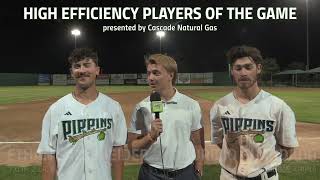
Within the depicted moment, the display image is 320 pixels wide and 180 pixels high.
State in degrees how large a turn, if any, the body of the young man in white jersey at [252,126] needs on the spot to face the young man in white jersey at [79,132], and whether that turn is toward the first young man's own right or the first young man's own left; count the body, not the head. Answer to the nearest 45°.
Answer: approximately 90° to the first young man's own right

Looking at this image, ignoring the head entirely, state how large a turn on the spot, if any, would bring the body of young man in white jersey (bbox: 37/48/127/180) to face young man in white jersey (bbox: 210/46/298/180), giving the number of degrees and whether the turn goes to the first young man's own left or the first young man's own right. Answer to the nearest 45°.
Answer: approximately 90° to the first young man's own left

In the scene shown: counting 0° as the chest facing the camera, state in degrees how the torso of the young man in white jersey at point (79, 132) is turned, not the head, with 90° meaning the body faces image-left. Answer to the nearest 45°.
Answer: approximately 0°

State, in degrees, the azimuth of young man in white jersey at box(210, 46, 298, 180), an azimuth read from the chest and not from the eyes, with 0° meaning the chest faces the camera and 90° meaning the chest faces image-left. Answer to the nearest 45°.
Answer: approximately 0°

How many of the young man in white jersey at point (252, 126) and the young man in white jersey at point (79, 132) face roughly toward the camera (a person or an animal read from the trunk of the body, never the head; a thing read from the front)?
2
